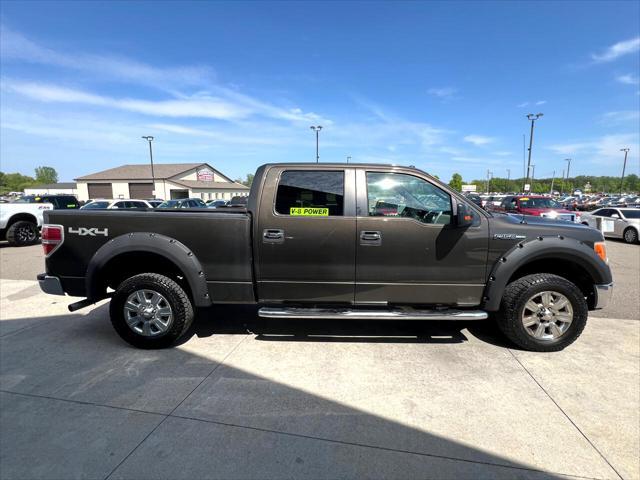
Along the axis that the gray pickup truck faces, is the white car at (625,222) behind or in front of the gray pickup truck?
in front

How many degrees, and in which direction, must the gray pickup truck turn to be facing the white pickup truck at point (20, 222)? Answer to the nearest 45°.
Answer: approximately 135° to its left

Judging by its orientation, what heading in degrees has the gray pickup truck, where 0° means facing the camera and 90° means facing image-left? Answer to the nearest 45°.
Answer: approximately 270°
